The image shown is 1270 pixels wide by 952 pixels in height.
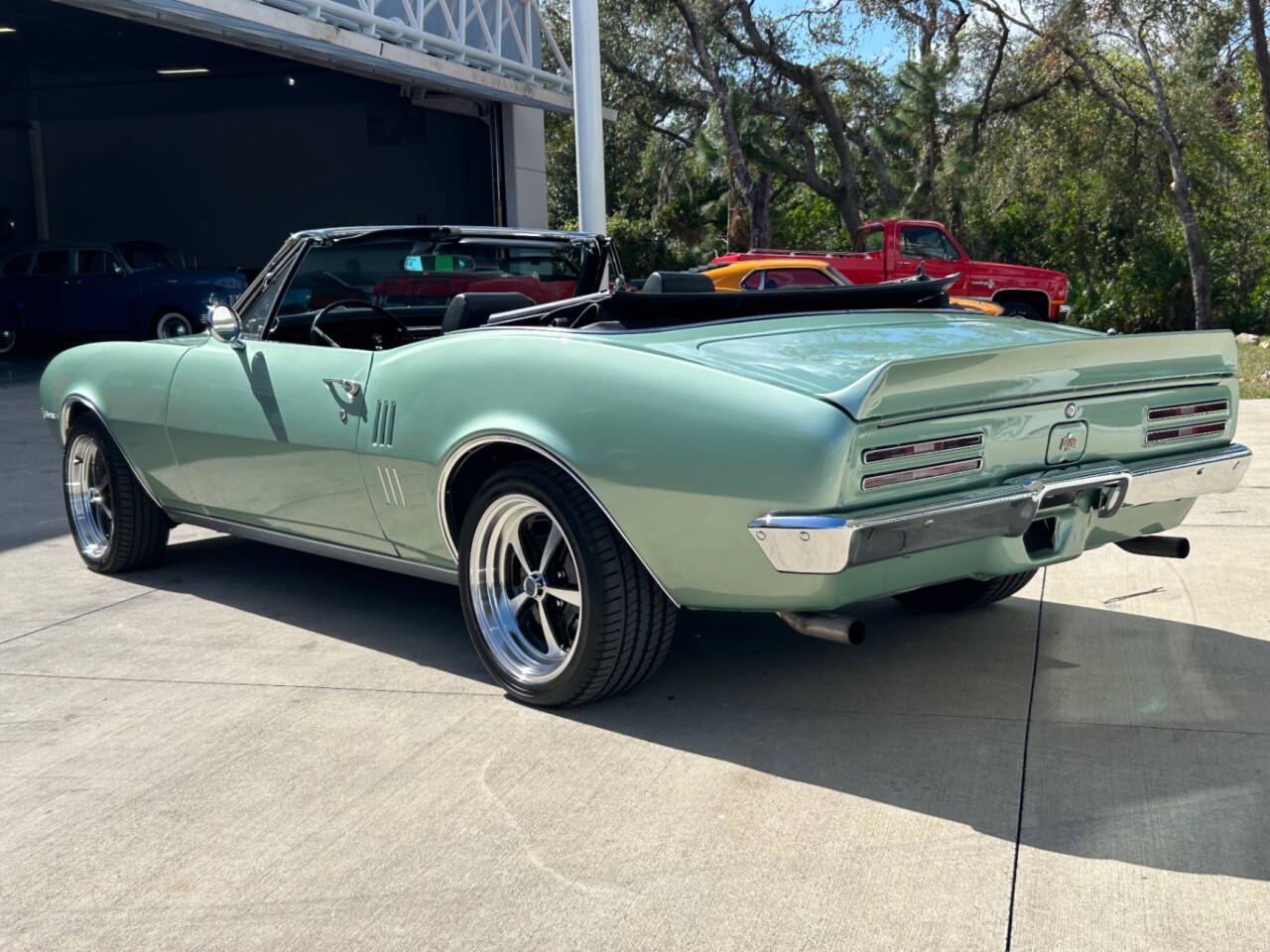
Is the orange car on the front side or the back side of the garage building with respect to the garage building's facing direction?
on the front side

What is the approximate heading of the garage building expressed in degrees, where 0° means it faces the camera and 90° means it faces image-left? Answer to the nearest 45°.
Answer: approximately 315°

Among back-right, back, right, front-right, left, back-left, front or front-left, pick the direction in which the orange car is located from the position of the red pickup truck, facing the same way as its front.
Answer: back-right

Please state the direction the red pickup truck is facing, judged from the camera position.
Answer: facing to the right of the viewer

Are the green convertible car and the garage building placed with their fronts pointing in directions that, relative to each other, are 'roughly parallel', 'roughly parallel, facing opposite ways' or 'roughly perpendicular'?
roughly parallel, facing opposite ways

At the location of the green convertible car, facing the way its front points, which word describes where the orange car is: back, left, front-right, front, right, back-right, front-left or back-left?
front-right

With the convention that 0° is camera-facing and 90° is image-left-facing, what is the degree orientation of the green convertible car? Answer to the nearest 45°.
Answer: approximately 135°

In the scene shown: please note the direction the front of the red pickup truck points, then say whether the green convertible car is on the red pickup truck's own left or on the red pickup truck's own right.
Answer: on the red pickup truck's own right
